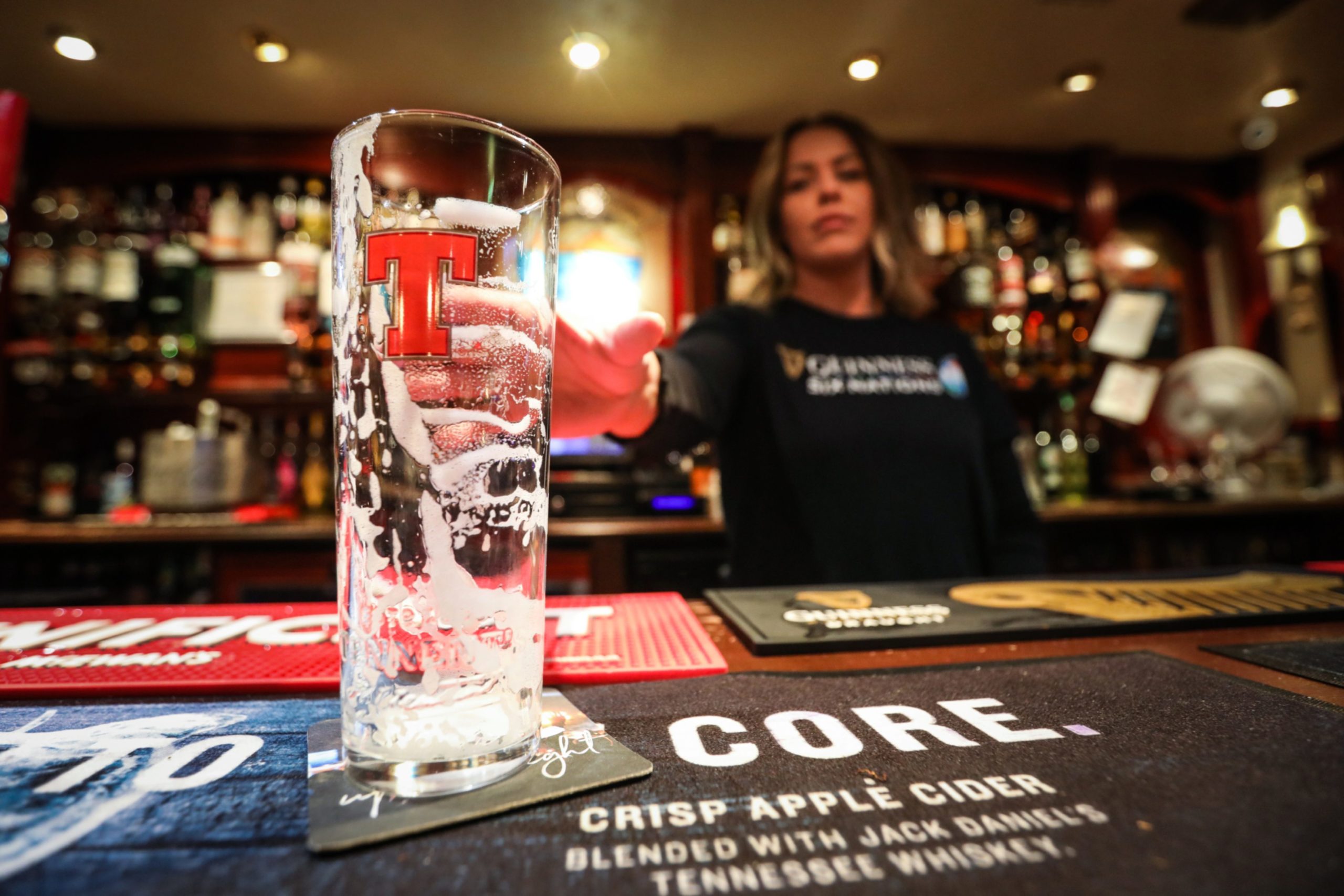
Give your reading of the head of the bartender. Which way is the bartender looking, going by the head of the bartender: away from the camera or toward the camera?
toward the camera

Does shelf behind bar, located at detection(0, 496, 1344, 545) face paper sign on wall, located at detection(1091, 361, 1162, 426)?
no

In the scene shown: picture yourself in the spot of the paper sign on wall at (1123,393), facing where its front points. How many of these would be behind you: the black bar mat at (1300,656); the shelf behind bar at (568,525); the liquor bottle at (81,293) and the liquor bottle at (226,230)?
0

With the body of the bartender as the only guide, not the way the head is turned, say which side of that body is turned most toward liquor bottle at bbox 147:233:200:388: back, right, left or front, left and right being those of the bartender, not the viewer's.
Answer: right

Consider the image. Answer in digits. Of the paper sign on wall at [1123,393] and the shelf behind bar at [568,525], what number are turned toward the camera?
2

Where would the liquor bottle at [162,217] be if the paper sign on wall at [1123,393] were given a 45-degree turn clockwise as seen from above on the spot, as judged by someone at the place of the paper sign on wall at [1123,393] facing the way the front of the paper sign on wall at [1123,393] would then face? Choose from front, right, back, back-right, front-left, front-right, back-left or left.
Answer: front

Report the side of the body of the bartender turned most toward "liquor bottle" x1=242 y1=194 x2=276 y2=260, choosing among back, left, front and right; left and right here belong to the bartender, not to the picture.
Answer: right

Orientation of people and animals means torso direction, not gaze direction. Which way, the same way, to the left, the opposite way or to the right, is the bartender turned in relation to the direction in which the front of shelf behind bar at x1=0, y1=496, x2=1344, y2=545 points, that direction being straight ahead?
the same way

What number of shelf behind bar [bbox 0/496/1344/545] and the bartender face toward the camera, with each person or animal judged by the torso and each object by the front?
2

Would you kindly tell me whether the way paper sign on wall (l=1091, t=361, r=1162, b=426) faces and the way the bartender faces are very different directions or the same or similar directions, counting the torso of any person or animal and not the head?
same or similar directions

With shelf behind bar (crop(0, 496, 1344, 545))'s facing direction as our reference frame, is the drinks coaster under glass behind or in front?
in front

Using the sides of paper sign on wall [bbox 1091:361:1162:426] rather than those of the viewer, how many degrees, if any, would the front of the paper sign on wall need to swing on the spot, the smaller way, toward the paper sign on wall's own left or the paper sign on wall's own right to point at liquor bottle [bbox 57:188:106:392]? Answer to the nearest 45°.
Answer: approximately 45° to the paper sign on wall's own right

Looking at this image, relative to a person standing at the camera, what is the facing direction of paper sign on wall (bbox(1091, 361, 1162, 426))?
facing the viewer

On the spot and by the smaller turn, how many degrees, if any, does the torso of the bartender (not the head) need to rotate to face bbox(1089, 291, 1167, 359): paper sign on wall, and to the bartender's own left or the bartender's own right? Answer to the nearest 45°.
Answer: approximately 135° to the bartender's own left

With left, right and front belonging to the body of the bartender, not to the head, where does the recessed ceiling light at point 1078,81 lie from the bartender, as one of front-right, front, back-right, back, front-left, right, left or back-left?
back-left

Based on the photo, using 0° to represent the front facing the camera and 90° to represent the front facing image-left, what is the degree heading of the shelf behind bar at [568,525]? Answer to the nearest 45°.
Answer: approximately 0°
